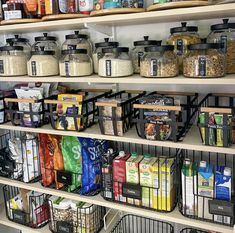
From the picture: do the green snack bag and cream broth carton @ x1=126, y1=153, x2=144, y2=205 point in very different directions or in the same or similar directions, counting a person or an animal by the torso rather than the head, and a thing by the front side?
same or similar directions

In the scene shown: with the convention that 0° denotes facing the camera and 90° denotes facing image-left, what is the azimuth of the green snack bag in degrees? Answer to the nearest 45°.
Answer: approximately 0°

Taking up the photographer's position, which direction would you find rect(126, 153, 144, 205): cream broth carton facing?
facing the viewer

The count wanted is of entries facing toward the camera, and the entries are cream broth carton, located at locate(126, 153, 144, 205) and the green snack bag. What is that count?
2
